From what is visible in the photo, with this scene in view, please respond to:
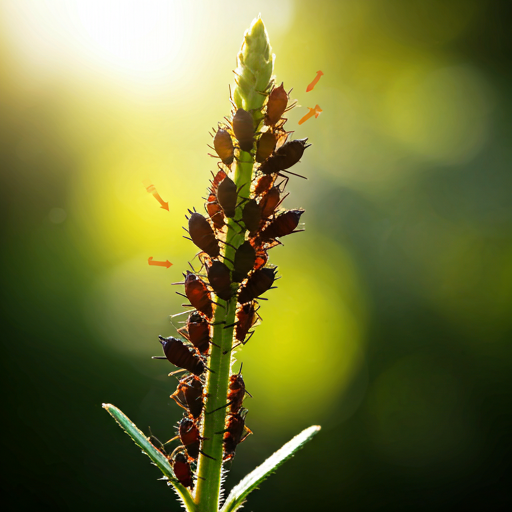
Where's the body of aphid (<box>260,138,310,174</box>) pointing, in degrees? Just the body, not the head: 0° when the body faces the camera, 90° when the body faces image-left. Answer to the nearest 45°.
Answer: approximately 90°
